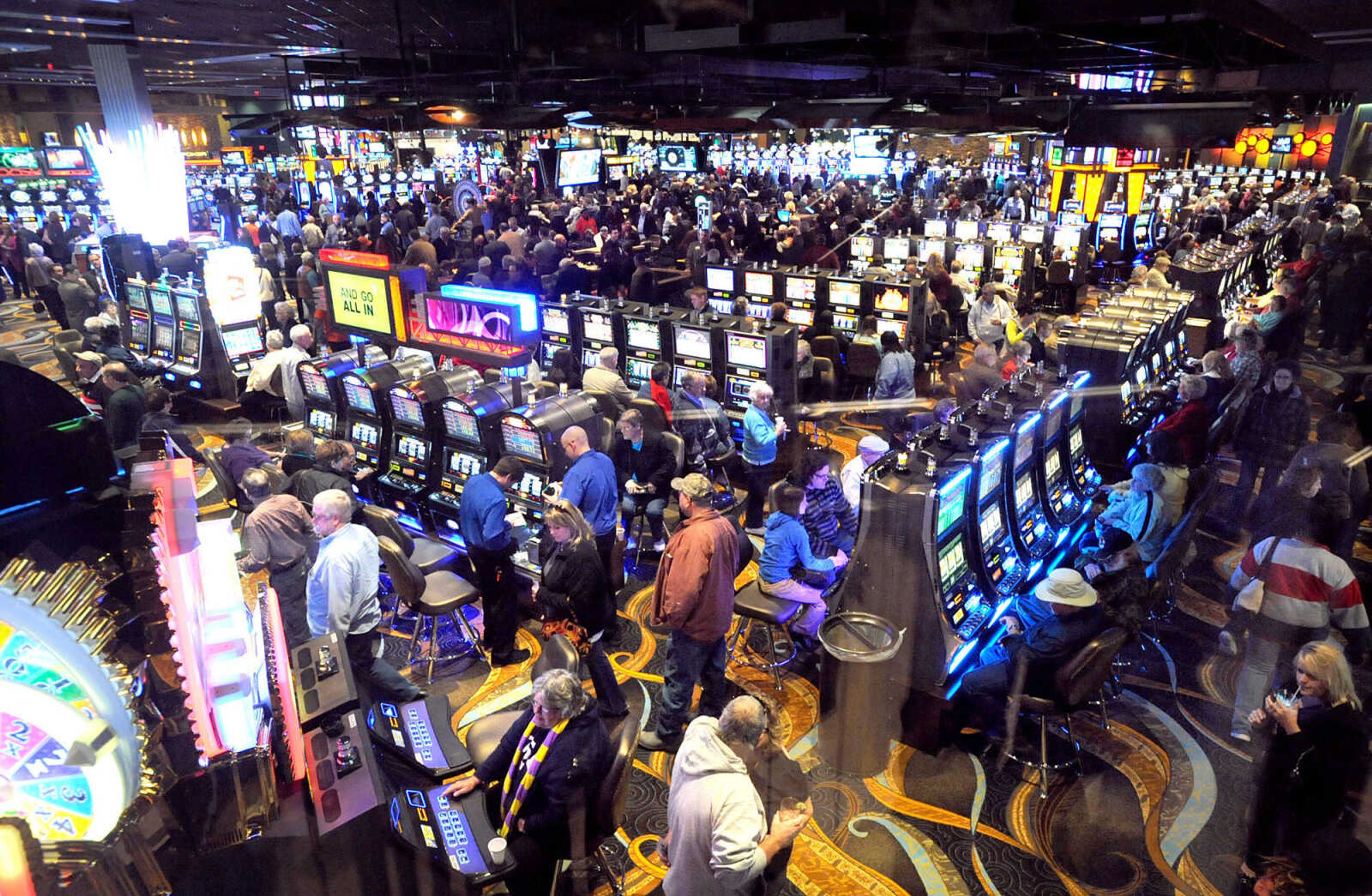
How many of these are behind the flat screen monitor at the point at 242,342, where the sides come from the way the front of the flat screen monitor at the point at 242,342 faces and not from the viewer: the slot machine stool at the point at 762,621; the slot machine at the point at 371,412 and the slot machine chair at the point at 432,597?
0

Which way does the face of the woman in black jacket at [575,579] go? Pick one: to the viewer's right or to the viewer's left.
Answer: to the viewer's left

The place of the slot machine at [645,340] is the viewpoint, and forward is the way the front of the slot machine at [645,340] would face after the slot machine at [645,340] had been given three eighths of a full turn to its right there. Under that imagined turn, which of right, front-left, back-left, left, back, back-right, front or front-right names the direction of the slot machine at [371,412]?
back-left

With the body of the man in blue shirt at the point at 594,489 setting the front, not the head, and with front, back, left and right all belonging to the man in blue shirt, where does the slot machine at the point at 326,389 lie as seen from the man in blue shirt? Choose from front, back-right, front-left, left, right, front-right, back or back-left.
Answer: front

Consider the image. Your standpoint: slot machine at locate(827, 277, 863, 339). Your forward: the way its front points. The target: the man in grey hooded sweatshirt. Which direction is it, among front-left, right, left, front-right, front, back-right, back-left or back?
front-left

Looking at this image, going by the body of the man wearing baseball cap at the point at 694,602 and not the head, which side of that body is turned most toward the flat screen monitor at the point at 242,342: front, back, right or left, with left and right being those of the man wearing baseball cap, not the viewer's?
front

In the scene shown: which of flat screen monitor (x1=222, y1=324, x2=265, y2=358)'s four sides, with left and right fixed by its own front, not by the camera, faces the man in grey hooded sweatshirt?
front

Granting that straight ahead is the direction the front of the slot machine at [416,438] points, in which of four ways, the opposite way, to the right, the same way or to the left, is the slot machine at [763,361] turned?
the same way

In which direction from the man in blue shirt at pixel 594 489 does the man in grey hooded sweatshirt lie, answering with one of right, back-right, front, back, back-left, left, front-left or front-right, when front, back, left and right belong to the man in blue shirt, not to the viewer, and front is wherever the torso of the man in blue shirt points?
back-left

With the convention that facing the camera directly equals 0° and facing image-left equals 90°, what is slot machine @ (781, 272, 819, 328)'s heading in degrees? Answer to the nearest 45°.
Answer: approximately 45°

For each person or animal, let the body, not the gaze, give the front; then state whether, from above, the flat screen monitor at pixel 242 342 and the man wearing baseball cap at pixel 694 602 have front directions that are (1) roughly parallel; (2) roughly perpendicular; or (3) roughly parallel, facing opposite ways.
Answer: roughly parallel, facing opposite ways

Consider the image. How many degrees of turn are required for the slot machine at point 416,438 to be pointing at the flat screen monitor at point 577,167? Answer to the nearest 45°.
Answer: approximately 135° to its right

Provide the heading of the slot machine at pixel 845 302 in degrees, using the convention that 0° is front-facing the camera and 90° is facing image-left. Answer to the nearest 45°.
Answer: approximately 45°

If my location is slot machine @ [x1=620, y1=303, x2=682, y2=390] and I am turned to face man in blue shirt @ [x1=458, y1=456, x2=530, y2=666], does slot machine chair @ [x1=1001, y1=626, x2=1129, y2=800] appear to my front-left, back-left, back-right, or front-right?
front-left

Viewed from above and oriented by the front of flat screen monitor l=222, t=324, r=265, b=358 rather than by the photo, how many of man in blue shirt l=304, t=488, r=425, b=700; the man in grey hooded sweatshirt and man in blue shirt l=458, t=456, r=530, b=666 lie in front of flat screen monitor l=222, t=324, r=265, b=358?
3

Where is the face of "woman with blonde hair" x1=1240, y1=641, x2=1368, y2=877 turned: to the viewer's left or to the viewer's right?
to the viewer's left

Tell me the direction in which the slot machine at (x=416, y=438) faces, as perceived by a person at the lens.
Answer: facing the viewer and to the left of the viewer

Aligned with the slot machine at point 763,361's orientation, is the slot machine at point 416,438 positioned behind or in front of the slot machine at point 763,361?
in front
